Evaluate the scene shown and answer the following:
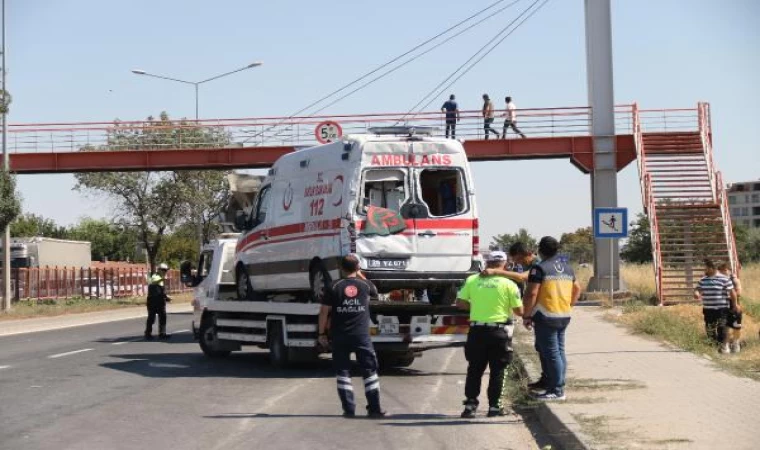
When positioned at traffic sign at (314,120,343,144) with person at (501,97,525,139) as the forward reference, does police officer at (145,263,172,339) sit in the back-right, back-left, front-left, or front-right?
back-right

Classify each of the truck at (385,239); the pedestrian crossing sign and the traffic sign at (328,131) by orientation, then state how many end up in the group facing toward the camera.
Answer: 2

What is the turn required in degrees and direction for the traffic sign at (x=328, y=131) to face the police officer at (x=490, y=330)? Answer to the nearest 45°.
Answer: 0° — it already faces them

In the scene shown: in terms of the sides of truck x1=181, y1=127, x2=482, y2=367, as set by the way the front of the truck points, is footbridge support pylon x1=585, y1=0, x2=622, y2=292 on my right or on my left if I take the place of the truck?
on my right

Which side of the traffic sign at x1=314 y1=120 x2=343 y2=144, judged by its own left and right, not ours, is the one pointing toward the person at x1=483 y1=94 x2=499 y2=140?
left

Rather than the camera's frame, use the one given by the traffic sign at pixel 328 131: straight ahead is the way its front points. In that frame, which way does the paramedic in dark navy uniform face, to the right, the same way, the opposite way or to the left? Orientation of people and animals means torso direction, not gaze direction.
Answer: the opposite way

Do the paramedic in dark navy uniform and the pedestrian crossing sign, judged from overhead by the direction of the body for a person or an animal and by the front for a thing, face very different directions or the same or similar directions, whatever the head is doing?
very different directions

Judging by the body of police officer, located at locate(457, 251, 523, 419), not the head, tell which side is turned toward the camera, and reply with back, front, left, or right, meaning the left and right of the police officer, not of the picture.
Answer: back

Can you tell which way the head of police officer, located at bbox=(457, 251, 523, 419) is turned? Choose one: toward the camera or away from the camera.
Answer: away from the camera

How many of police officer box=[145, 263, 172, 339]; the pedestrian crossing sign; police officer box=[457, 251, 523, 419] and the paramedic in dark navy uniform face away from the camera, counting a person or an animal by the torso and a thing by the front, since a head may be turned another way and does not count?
2

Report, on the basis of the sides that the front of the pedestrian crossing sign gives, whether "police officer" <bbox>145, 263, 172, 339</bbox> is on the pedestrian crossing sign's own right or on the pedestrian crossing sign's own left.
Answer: on the pedestrian crossing sign's own right

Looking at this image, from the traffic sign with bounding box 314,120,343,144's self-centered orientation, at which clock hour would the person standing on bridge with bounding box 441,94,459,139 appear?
The person standing on bridge is roughly at 9 o'clock from the traffic sign.
